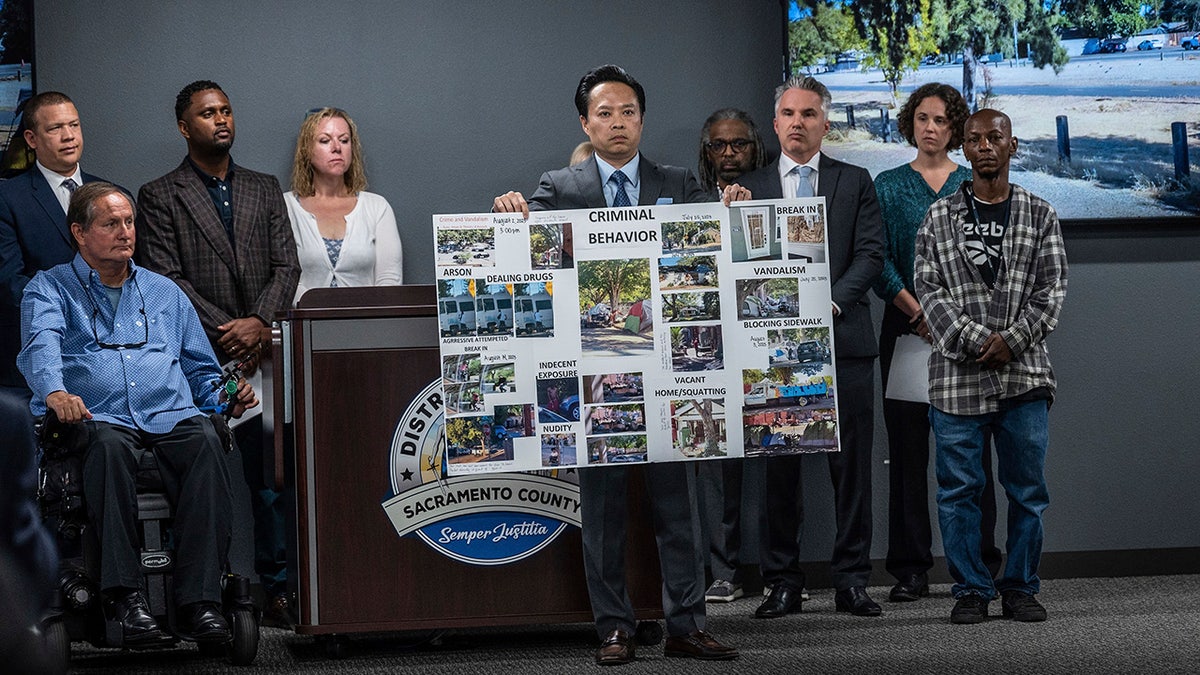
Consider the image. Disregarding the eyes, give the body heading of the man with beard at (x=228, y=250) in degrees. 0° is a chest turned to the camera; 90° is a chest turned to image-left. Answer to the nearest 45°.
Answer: approximately 315°

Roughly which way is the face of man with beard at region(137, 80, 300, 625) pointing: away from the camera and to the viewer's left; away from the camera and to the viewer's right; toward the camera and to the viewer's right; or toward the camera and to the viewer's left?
toward the camera and to the viewer's right

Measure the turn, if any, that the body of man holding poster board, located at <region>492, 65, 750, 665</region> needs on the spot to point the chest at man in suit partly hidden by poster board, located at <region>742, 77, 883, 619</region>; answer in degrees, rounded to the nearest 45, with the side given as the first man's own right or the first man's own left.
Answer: approximately 135° to the first man's own left
